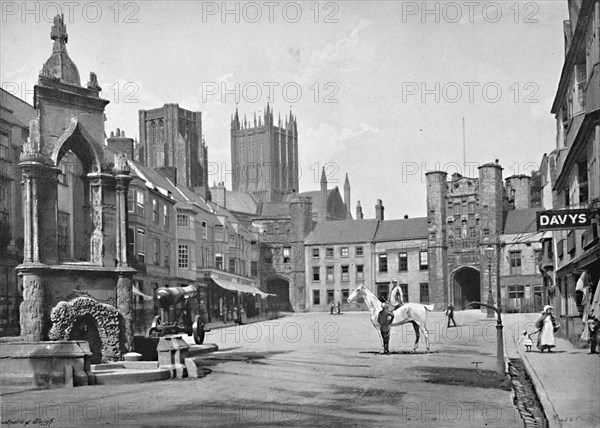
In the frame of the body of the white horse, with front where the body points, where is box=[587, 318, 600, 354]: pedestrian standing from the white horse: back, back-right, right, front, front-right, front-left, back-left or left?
back-left

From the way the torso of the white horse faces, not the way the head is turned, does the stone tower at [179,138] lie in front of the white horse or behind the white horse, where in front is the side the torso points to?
in front

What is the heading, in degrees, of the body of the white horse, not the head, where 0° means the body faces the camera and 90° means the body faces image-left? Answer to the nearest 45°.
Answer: approximately 90°

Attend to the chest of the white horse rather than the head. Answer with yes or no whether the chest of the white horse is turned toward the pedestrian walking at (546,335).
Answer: no

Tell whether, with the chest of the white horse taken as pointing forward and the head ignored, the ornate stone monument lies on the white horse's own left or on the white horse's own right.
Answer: on the white horse's own left
